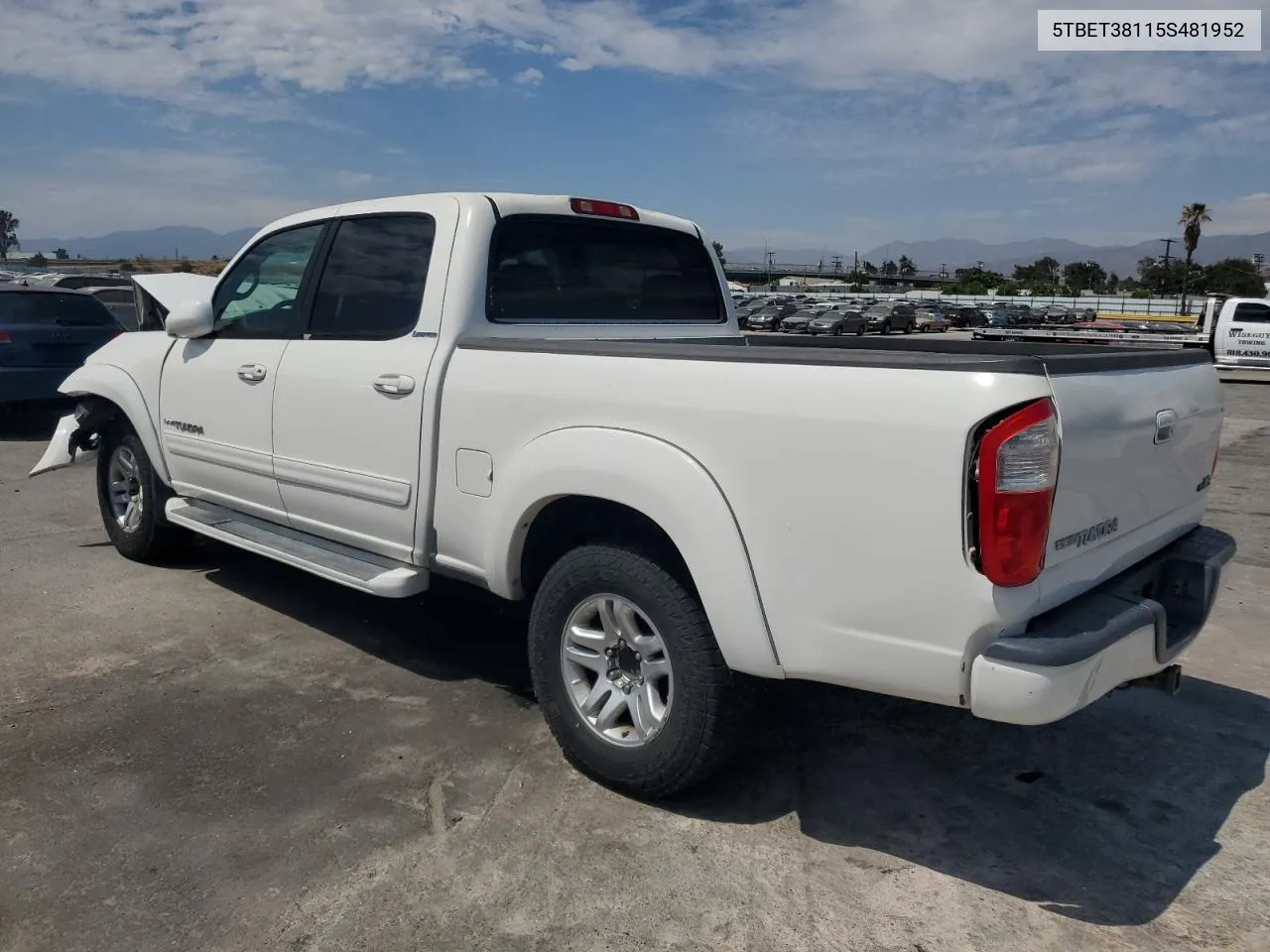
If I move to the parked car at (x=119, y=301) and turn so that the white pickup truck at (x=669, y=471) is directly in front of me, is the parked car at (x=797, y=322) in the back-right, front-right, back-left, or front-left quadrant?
back-left

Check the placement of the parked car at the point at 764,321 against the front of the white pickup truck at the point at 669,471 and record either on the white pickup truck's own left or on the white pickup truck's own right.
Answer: on the white pickup truck's own right

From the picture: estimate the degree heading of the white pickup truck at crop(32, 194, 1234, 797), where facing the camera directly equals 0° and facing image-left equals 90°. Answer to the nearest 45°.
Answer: approximately 135°

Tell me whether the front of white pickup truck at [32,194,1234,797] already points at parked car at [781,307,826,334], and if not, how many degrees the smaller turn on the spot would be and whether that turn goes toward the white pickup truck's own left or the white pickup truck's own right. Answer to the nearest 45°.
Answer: approximately 45° to the white pickup truck's own right
